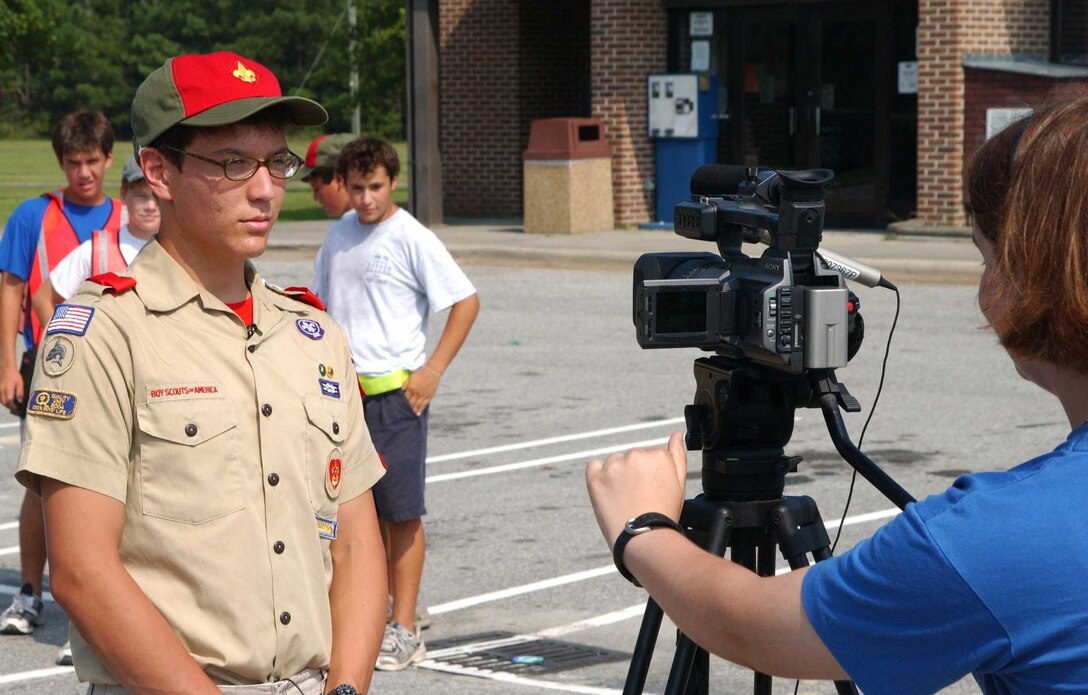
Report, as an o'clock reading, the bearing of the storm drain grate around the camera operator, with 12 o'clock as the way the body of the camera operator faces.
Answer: The storm drain grate is roughly at 1 o'clock from the camera operator.

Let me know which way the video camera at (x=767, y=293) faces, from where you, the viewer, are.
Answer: facing away from the viewer and to the left of the viewer

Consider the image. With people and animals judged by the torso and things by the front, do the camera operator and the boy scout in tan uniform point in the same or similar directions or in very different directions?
very different directions

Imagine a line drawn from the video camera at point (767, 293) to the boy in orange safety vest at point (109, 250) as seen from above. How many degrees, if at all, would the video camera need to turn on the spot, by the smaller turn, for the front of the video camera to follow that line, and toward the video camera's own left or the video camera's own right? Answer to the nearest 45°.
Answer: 0° — it already faces them

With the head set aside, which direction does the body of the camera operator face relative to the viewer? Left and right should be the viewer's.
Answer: facing away from the viewer and to the left of the viewer

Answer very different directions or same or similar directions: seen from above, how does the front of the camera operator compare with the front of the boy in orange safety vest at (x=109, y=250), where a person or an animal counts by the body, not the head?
very different directions

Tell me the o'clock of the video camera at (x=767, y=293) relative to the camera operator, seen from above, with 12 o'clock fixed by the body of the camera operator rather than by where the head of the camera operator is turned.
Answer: The video camera is roughly at 1 o'clock from the camera operator.

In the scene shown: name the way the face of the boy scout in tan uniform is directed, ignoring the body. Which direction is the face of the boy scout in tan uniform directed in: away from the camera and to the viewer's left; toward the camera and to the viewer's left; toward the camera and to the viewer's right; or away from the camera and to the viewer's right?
toward the camera and to the viewer's right

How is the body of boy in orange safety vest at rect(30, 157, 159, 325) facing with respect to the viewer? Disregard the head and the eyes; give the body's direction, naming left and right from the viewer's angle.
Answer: facing the viewer and to the right of the viewer

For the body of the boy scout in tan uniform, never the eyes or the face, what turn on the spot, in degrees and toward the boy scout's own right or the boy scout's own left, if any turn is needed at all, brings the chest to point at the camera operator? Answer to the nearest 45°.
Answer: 0° — they already face them

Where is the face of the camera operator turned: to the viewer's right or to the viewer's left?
to the viewer's left
